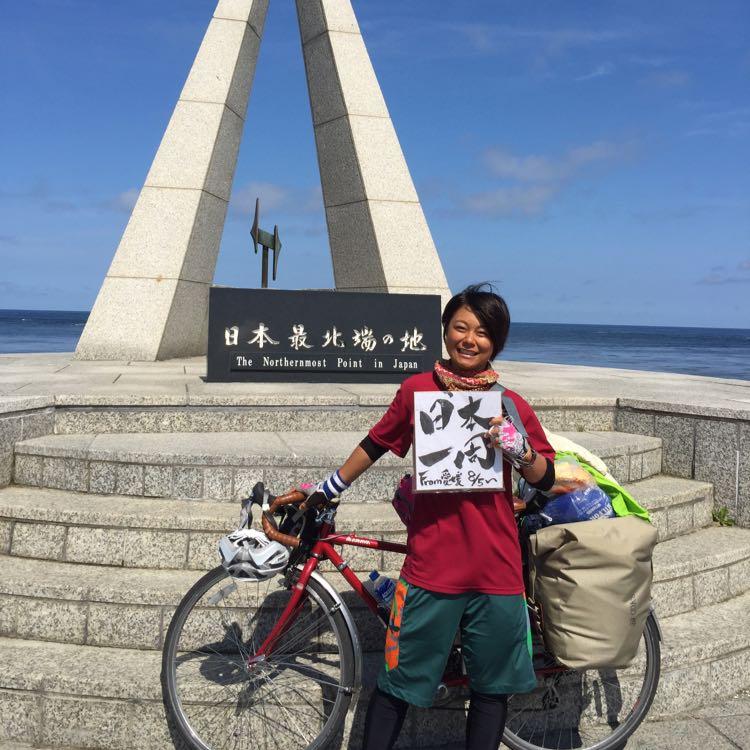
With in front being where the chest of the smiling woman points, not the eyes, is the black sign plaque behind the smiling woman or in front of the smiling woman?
behind

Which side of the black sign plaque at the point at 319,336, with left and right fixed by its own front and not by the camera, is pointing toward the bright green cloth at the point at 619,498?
front

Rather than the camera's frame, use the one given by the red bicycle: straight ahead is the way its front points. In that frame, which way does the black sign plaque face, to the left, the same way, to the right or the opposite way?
to the left

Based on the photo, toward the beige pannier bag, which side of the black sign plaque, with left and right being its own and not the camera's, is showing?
front

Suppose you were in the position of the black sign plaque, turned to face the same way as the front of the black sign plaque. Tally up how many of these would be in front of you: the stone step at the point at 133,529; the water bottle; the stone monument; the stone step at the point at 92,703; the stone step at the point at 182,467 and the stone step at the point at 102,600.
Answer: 5

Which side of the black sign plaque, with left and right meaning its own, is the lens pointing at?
front

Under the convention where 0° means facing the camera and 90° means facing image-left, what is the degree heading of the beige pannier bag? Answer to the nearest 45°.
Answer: approximately 0°

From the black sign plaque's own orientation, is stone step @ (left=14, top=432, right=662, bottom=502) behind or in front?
in front

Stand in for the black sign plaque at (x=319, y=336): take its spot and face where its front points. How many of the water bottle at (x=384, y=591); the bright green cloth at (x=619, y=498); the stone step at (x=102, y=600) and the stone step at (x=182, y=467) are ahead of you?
4

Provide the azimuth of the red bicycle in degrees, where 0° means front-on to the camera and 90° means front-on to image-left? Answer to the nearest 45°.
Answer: approximately 90°

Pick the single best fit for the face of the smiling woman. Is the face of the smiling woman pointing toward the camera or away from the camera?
toward the camera

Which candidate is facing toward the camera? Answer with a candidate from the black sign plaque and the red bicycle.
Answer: the black sign plaque

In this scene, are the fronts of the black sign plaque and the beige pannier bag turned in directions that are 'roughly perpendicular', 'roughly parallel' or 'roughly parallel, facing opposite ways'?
roughly parallel
